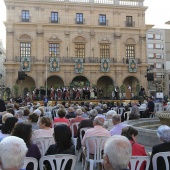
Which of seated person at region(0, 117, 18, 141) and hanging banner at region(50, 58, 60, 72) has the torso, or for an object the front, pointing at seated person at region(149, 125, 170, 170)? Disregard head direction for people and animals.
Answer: the hanging banner

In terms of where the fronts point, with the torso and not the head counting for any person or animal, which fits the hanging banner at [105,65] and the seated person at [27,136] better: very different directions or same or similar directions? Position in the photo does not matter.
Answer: very different directions

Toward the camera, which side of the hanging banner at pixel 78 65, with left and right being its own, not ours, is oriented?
front

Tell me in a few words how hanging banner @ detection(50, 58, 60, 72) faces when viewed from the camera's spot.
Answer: facing the viewer

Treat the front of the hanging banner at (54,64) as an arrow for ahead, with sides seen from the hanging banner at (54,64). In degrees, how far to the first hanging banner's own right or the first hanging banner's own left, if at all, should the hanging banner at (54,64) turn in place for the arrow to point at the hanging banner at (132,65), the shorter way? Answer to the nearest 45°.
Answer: approximately 90° to the first hanging banner's own left

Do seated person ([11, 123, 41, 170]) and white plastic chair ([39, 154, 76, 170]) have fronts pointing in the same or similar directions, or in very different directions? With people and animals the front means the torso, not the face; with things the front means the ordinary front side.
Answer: same or similar directions

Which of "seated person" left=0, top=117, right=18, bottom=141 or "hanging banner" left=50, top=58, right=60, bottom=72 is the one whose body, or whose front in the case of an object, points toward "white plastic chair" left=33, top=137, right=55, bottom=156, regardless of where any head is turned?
the hanging banner

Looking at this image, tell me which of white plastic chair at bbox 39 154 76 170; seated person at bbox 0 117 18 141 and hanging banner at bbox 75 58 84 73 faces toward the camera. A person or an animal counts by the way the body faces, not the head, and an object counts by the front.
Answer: the hanging banner

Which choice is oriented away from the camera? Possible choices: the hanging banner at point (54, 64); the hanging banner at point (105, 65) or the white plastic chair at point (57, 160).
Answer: the white plastic chair

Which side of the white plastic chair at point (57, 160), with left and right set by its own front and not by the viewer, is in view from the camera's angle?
back

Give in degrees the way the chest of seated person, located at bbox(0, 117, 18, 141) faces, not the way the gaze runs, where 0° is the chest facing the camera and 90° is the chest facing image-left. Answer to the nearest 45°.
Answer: approximately 180°

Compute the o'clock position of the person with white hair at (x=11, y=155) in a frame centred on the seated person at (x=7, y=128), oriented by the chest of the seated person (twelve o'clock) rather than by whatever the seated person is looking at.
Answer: The person with white hair is roughly at 6 o'clock from the seated person.

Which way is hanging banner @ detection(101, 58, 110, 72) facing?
toward the camera

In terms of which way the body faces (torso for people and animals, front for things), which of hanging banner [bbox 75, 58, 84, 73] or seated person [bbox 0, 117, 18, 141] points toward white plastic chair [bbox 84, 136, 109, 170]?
the hanging banner

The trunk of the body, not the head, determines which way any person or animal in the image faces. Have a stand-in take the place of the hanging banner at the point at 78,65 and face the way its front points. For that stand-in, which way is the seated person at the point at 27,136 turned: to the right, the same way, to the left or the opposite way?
the opposite way

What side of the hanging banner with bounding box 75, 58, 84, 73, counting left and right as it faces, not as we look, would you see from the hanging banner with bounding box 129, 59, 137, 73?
left

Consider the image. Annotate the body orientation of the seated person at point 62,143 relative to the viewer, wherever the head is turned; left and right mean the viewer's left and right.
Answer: facing away from the viewer

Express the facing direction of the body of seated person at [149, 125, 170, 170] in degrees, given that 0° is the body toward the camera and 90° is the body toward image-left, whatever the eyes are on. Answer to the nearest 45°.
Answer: approximately 180°

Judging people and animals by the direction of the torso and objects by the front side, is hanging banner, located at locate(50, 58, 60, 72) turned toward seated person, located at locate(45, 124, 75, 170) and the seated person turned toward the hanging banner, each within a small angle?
yes
